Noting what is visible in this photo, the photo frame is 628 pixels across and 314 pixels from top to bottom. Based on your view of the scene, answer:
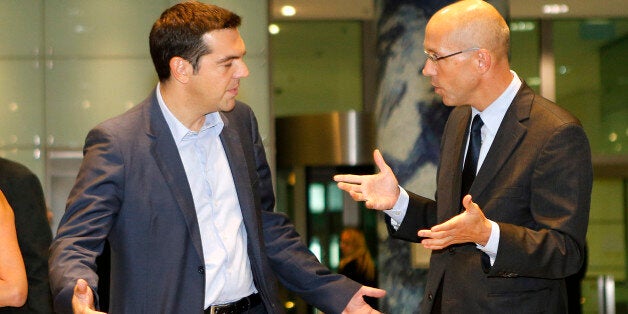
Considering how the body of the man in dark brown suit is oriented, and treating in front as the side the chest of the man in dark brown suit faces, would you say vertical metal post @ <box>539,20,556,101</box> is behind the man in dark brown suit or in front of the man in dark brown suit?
behind

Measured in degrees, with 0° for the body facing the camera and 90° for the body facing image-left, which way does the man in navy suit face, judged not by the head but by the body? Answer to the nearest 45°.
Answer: approximately 315°

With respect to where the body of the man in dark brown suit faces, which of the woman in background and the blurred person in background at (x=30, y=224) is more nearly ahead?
the blurred person in background

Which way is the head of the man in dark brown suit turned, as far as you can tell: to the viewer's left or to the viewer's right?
to the viewer's left

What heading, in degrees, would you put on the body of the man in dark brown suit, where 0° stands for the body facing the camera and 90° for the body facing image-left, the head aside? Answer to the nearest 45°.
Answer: approximately 45°

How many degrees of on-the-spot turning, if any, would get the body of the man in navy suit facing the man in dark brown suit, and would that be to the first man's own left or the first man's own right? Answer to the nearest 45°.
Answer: approximately 45° to the first man's own left

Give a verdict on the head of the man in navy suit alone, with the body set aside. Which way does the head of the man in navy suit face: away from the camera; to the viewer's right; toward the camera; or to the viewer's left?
to the viewer's right

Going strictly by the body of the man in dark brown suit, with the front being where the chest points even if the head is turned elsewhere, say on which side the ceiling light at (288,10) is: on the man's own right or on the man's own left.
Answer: on the man's own right

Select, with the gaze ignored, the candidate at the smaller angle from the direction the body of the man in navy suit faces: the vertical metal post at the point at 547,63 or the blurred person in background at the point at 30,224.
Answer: the vertical metal post

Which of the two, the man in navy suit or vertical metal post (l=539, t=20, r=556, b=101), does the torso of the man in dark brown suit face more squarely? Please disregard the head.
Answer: the man in navy suit
